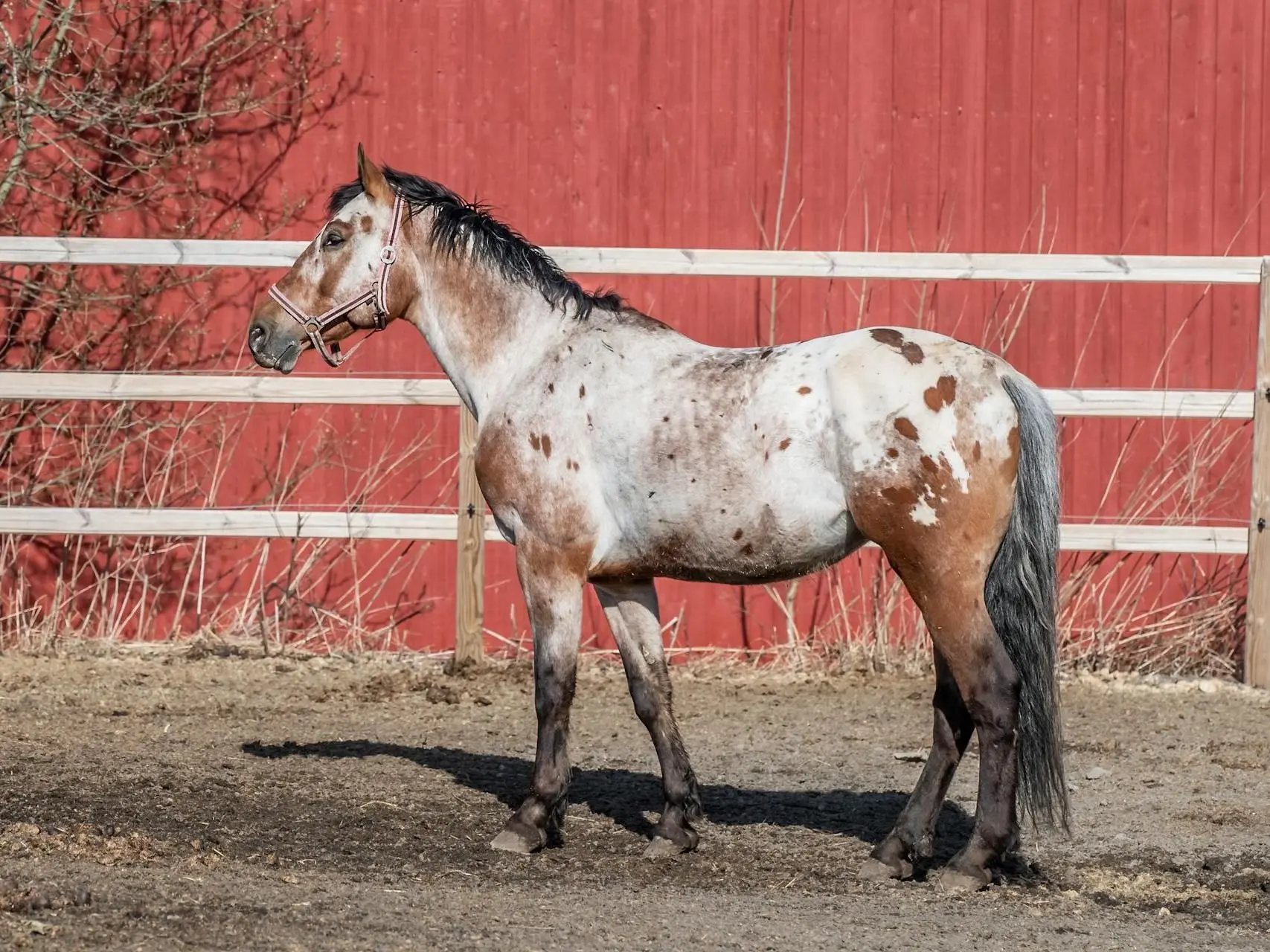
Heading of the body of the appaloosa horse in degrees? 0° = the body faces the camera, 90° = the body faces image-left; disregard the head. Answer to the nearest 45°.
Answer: approximately 90°

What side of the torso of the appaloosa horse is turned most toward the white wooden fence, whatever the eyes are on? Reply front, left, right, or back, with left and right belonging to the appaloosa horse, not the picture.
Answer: right
